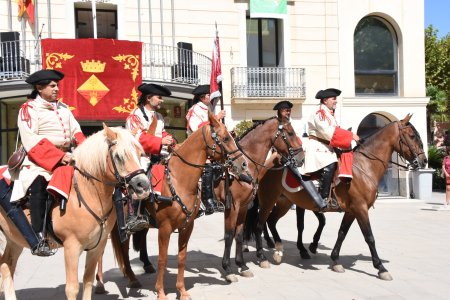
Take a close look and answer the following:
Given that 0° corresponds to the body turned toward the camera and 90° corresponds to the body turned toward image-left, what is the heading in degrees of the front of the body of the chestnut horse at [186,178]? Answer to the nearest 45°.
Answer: approximately 315°

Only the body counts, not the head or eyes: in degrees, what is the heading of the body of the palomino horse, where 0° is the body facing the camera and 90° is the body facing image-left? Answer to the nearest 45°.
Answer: approximately 315°

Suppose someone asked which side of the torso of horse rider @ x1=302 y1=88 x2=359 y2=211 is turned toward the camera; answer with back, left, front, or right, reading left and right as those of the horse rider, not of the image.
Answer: right

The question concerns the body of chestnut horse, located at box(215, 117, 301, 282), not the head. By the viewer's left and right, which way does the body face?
facing the viewer and to the right of the viewer

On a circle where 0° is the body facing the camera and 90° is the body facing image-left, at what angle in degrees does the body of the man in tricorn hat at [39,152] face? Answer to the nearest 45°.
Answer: approximately 315°

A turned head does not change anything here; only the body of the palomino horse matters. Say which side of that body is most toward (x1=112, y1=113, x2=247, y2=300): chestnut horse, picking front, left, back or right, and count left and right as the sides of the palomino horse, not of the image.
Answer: left

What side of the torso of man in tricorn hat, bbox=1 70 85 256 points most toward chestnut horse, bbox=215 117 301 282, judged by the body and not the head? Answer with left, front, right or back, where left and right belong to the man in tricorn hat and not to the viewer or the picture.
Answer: left

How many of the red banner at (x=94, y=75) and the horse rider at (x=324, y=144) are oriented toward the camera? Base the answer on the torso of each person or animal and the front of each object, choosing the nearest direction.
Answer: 1

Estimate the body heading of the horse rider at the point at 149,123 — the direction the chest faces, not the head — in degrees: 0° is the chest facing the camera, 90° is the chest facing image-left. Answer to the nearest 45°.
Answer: approximately 315°

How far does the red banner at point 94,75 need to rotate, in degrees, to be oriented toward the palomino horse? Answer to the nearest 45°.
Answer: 0° — it already faces it
